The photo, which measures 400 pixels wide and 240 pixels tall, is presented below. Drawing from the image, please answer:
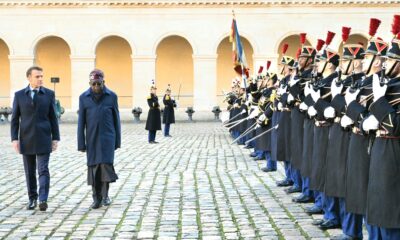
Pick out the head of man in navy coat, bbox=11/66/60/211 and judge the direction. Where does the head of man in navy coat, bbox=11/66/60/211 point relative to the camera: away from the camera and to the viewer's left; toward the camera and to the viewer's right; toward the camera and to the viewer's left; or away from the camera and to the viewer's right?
toward the camera and to the viewer's right

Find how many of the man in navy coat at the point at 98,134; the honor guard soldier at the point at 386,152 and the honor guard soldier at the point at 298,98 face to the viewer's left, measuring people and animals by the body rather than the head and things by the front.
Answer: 2

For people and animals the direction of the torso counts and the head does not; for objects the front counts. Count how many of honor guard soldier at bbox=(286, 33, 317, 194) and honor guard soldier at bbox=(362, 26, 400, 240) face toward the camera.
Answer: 0

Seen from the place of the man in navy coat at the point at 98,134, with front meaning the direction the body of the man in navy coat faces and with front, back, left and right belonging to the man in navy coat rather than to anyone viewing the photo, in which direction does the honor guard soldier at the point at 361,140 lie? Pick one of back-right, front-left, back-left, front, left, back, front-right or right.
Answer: front-left

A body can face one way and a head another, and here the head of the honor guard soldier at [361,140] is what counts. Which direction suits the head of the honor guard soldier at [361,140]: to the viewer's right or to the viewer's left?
to the viewer's left

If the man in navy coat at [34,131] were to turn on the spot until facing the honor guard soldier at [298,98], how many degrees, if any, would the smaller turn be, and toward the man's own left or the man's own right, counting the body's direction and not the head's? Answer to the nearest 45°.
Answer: approximately 90° to the man's own left

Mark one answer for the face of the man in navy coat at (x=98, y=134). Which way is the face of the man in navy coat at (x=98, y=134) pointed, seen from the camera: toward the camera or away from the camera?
toward the camera

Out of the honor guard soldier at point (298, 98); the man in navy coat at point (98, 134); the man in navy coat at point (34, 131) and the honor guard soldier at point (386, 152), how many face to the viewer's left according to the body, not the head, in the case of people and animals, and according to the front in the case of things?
2

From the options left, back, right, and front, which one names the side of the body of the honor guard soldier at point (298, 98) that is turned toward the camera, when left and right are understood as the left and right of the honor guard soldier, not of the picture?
left

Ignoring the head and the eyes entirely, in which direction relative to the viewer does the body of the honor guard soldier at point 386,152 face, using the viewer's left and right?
facing to the left of the viewer

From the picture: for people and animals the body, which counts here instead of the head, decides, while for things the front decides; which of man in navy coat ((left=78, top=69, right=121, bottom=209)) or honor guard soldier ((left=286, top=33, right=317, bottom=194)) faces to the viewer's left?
the honor guard soldier

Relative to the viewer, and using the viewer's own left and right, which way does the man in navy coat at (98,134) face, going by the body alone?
facing the viewer

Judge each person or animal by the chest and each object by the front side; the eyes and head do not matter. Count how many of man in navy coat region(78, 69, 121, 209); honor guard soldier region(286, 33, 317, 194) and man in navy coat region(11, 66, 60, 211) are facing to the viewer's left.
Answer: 1
